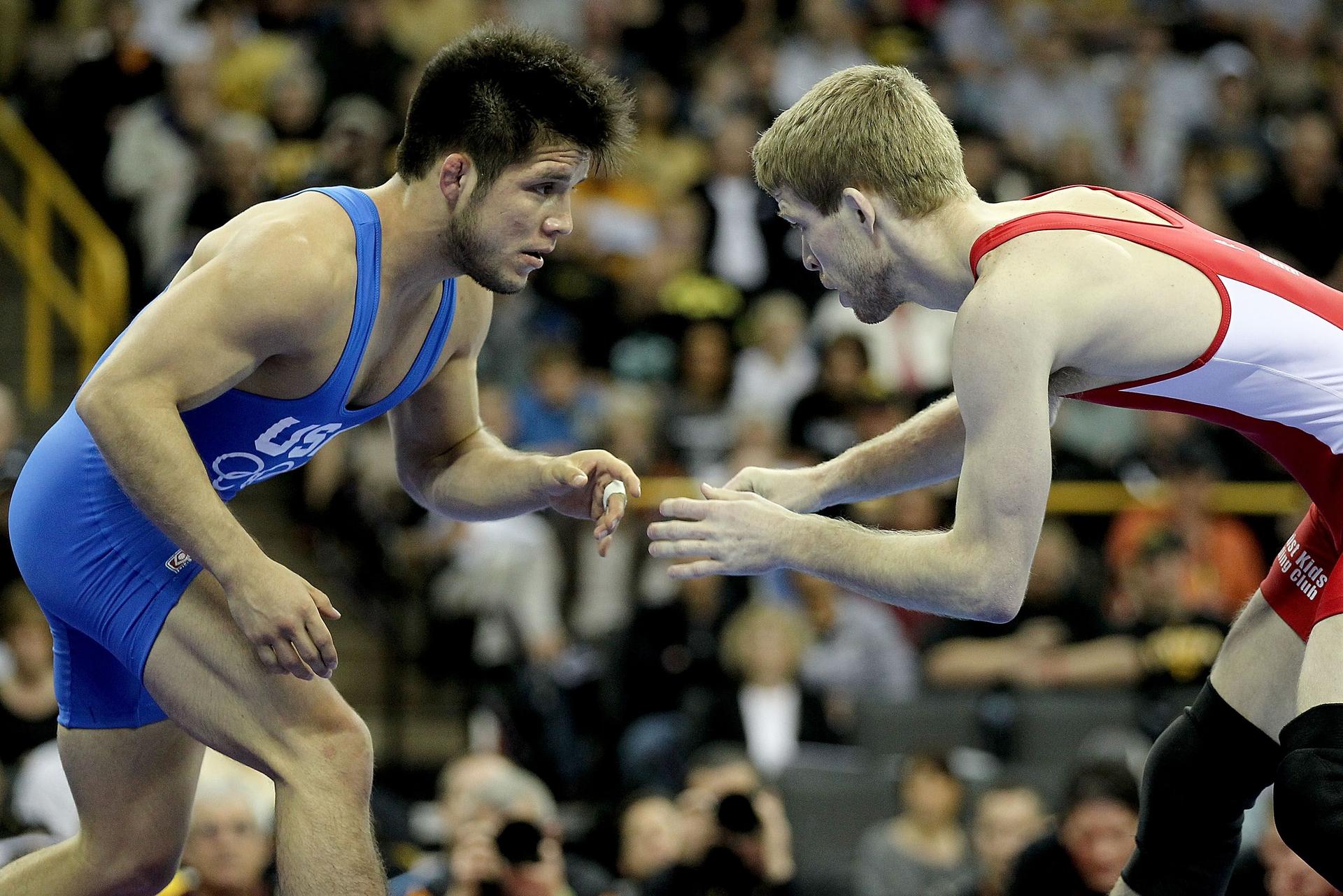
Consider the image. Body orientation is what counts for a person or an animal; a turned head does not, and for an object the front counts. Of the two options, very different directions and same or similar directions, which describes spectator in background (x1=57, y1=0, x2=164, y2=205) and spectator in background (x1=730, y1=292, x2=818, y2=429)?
same or similar directions

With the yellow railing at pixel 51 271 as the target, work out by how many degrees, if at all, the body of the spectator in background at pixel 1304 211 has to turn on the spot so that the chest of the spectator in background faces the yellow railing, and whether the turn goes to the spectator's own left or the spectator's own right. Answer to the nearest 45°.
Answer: approximately 45° to the spectator's own right

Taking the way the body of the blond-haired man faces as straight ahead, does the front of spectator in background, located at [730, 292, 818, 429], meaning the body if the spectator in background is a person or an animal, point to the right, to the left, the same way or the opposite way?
to the left

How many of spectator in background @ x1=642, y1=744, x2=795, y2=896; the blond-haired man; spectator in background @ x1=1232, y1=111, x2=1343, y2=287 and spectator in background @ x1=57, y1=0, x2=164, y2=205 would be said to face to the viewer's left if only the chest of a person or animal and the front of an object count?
1

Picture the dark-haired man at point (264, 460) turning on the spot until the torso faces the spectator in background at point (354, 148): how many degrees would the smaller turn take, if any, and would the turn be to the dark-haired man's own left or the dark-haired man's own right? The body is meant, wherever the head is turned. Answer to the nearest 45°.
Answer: approximately 135° to the dark-haired man's own left

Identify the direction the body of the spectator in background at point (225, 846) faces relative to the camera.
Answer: toward the camera

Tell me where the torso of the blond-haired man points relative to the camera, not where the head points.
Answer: to the viewer's left

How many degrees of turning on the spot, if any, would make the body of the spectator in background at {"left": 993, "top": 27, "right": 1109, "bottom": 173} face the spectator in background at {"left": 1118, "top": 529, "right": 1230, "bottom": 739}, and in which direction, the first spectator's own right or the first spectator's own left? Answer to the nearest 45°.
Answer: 0° — they already face them

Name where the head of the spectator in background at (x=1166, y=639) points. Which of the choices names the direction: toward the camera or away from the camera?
toward the camera

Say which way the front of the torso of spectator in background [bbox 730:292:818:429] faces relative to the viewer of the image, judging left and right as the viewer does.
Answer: facing the viewer

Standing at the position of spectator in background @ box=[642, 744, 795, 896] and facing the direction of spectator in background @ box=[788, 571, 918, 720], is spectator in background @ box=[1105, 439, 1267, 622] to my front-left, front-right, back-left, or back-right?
front-right

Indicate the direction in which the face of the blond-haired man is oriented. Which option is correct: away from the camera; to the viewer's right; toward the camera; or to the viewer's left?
to the viewer's left

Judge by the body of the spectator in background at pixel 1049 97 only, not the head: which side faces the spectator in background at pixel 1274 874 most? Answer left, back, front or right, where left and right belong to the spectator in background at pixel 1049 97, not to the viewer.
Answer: front
